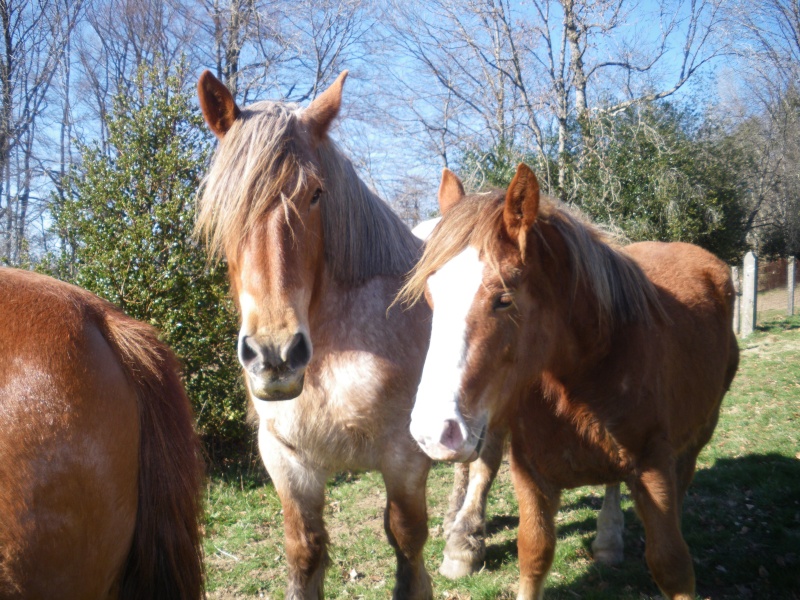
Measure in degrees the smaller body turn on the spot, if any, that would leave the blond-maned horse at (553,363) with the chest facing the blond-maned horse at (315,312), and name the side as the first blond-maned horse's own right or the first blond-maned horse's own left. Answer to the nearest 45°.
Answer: approximately 45° to the first blond-maned horse's own right

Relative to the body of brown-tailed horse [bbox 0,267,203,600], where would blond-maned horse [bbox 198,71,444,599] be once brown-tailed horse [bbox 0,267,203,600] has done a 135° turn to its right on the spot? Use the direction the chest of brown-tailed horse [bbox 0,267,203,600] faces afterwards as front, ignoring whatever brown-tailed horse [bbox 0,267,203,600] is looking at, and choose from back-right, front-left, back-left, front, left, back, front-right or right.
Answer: front

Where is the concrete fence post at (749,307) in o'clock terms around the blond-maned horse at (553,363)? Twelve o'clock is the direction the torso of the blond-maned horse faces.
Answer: The concrete fence post is roughly at 5 o'clock from the blond-maned horse.

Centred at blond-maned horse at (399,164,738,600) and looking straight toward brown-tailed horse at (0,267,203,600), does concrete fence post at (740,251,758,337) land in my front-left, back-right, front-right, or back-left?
back-right

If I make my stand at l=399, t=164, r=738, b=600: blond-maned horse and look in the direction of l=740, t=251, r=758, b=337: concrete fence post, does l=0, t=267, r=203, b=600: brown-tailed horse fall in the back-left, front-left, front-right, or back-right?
back-left

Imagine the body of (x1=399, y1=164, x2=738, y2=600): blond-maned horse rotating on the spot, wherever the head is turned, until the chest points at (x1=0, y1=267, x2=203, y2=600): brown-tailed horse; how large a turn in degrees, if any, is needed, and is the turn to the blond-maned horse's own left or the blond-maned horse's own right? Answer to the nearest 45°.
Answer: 0° — it already faces it

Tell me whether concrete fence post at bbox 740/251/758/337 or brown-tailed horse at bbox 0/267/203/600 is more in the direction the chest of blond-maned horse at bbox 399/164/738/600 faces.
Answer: the brown-tailed horse
